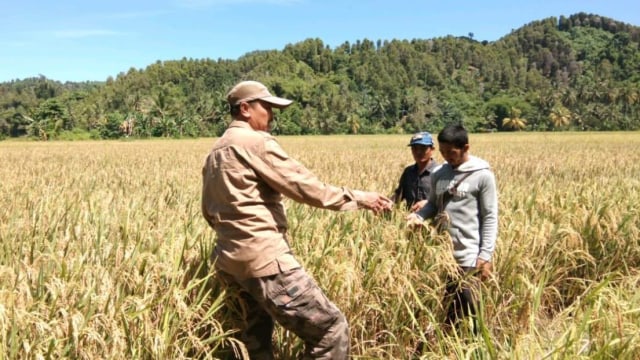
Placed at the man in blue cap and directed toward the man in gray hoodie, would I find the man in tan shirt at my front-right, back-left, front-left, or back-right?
front-right

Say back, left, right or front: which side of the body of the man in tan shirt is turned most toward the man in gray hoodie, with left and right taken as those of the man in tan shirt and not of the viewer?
front

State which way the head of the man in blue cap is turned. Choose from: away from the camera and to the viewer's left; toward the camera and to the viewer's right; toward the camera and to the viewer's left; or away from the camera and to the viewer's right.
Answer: toward the camera and to the viewer's left

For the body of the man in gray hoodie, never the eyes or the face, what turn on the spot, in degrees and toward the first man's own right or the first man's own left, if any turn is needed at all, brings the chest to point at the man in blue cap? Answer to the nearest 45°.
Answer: approximately 90° to the first man's own right

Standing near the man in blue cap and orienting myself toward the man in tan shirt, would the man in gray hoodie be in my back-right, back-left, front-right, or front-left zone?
front-left

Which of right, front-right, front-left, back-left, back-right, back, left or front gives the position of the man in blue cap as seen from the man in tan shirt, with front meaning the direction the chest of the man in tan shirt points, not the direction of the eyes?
front

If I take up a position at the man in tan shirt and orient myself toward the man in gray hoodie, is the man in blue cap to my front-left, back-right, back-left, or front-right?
front-left

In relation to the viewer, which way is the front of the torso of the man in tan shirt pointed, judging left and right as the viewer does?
facing away from the viewer and to the right of the viewer

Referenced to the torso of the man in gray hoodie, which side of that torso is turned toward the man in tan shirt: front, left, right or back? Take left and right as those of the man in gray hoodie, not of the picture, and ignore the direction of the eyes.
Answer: front

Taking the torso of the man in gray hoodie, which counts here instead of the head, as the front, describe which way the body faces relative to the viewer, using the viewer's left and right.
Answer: facing the viewer and to the left of the viewer

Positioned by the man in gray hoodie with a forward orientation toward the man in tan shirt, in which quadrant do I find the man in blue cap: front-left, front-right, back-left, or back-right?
back-right

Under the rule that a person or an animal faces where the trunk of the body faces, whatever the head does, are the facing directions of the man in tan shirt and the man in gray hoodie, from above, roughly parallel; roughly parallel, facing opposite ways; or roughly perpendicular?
roughly parallel, facing opposite ways

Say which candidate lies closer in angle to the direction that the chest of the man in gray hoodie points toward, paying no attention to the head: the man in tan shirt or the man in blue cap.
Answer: the man in tan shirt

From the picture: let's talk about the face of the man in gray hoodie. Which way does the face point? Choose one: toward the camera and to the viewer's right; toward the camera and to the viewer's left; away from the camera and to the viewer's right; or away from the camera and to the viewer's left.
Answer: toward the camera and to the viewer's left

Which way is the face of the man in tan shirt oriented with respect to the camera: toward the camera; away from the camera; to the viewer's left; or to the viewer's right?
to the viewer's right
